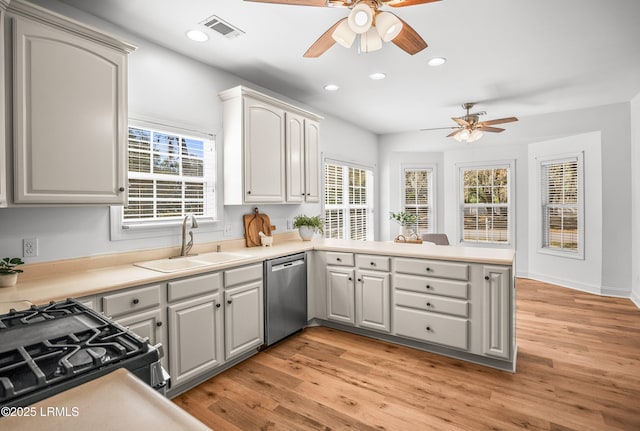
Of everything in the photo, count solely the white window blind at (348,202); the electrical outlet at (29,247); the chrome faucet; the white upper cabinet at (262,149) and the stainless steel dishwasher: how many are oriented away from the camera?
0

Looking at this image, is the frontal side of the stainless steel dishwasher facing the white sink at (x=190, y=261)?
no

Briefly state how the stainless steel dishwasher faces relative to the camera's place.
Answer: facing the viewer and to the right of the viewer

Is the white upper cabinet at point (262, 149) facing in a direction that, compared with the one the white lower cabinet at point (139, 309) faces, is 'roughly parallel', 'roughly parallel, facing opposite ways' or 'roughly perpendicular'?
roughly parallel

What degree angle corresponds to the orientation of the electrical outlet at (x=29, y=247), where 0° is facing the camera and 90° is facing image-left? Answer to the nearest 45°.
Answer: approximately 315°

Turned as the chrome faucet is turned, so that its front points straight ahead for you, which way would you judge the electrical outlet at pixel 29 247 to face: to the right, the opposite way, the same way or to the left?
the same way

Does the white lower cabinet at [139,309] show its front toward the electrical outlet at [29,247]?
no

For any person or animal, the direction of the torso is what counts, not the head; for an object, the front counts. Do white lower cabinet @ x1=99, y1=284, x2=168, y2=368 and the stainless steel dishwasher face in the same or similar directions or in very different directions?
same or similar directions

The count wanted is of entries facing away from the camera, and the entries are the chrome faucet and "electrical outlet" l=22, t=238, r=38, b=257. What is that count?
0

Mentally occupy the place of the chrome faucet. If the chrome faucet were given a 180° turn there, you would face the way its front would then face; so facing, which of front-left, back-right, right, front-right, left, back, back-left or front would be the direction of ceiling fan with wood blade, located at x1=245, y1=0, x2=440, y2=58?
back

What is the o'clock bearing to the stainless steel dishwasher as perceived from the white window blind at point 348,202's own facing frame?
The stainless steel dishwasher is roughly at 2 o'clock from the white window blind.
